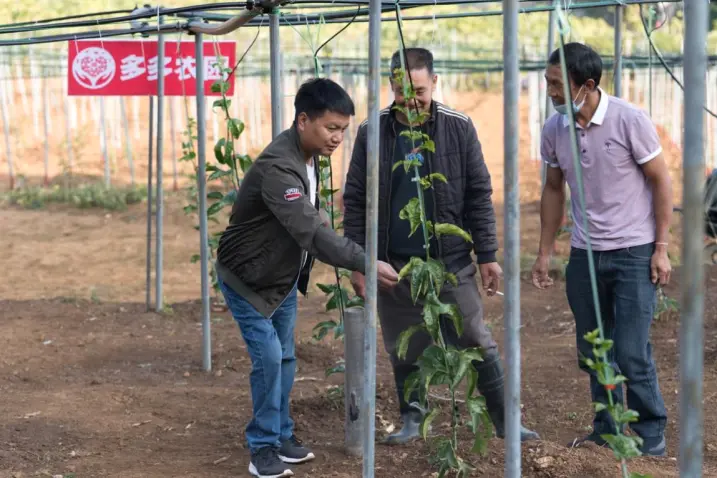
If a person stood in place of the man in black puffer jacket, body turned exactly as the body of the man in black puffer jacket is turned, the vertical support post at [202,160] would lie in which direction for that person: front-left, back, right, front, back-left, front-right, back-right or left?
back-right

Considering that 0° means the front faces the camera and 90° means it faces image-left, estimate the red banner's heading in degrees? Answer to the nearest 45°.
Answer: approximately 0°

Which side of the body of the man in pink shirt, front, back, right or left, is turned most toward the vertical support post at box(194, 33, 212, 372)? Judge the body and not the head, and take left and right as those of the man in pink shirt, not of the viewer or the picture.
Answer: right

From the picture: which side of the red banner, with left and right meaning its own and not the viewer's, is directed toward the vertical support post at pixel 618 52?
left

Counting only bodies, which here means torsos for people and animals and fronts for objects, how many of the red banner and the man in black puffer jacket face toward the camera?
2

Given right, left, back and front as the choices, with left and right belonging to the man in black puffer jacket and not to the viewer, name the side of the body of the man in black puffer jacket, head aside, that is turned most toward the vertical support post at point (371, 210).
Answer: front

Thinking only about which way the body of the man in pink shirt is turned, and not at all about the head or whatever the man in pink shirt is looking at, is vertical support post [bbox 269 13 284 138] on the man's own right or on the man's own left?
on the man's own right

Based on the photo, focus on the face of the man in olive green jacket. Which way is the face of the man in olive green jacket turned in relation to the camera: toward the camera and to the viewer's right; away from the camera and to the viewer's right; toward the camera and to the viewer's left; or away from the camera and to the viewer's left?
toward the camera and to the viewer's right

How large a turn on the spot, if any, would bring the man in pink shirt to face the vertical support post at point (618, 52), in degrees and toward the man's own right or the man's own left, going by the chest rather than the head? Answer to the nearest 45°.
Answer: approximately 135° to the man's own right

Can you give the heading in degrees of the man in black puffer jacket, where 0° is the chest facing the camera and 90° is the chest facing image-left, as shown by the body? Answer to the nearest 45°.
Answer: approximately 0°

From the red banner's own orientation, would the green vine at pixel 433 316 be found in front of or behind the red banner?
in front

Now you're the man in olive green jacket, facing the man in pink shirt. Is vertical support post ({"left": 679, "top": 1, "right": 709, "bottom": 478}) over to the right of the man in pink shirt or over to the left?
right

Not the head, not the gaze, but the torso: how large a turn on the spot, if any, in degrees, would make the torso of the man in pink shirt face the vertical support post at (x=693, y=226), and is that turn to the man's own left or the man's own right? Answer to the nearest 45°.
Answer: approximately 45° to the man's own left

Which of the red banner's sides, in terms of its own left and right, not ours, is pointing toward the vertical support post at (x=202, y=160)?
front
